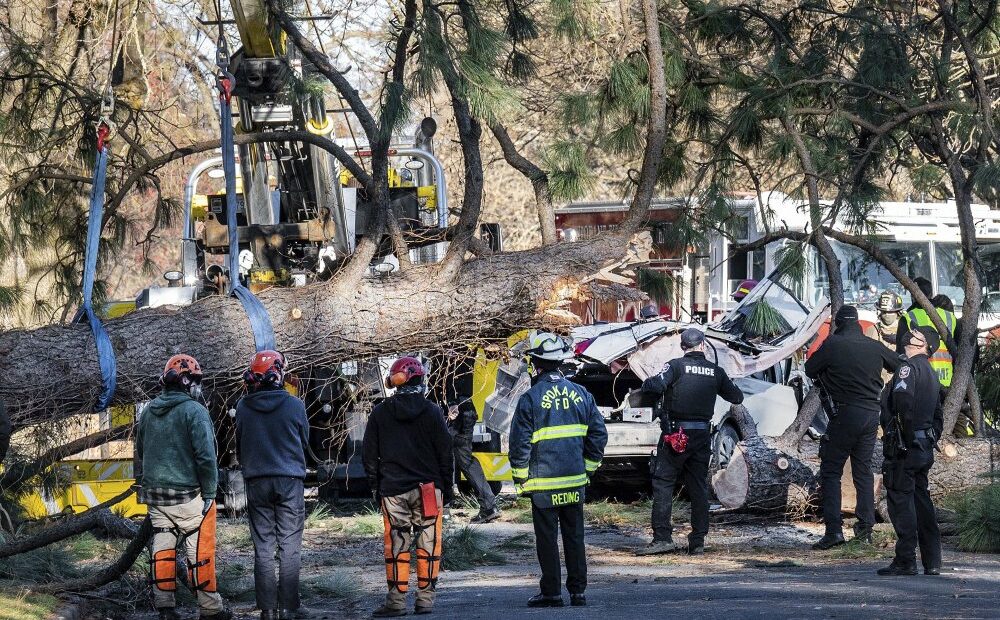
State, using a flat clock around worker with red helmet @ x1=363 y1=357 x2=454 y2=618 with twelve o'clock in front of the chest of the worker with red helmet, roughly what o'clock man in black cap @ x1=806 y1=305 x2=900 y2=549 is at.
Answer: The man in black cap is roughly at 2 o'clock from the worker with red helmet.

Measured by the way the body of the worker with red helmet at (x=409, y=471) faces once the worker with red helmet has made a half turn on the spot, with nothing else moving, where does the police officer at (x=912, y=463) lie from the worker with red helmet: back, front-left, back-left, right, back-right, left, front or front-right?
left

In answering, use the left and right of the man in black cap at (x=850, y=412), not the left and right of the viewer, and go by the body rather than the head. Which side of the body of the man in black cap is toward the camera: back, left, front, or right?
back

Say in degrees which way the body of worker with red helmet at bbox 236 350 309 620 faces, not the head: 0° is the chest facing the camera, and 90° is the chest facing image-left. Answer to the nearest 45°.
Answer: approximately 180°

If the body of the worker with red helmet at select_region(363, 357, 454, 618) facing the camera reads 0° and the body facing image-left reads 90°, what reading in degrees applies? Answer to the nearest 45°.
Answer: approximately 180°

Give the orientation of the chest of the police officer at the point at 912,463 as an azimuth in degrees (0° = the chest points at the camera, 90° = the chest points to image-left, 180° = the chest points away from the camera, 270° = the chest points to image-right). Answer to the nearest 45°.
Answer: approximately 135°

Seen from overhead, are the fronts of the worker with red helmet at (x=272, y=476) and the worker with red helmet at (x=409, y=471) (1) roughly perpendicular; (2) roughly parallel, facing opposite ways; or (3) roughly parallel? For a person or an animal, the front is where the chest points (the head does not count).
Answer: roughly parallel

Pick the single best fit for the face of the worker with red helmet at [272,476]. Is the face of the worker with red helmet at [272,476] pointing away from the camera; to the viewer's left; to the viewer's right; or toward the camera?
away from the camera

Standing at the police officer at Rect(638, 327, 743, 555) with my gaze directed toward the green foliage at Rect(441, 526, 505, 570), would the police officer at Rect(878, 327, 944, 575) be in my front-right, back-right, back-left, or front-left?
back-left

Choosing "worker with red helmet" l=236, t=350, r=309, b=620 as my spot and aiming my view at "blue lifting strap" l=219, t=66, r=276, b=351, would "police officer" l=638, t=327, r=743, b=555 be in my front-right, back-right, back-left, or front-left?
front-right

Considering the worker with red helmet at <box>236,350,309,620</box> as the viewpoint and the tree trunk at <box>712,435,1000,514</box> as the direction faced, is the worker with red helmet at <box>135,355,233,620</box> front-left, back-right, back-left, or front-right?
back-left

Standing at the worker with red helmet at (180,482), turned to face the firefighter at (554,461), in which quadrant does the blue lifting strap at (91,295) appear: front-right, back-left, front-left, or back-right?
back-left
